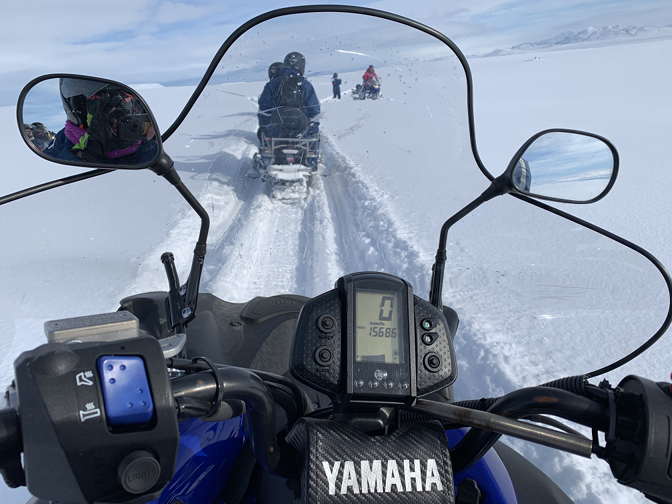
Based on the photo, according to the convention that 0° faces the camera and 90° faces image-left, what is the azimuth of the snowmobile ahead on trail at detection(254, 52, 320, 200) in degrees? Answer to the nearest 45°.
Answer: approximately 180°
